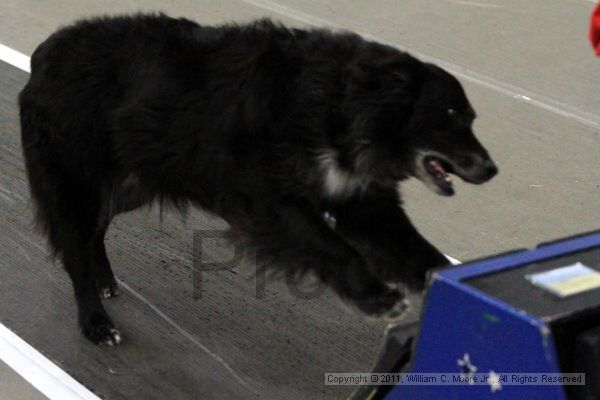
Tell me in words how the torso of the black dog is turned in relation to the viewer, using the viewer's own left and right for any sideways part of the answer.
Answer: facing to the right of the viewer

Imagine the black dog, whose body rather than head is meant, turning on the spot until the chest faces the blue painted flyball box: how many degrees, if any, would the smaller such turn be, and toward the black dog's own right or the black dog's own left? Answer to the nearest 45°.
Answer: approximately 45° to the black dog's own right

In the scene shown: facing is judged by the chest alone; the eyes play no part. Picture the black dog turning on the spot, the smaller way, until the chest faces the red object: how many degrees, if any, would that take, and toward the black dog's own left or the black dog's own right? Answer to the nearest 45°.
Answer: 0° — it already faces it
